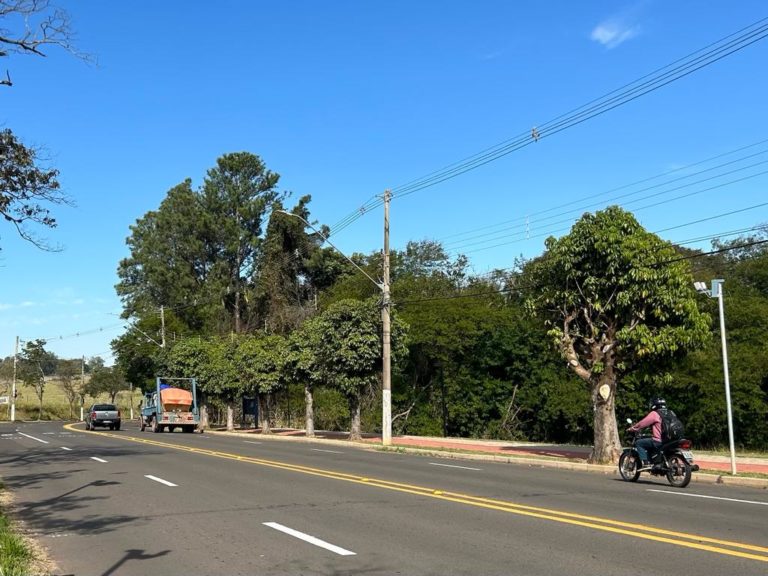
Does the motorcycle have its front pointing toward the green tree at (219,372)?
yes

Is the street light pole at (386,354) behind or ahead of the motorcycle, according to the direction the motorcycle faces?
ahead

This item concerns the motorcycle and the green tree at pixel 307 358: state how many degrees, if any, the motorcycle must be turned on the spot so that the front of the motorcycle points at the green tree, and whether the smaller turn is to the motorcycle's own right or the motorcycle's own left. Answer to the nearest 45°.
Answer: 0° — it already faces it

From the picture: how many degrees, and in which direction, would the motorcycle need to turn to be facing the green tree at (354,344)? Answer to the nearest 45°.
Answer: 0° — it already faces it

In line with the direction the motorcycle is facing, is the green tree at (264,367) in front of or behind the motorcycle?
in front

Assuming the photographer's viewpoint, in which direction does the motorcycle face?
facing away from the viewer and to the left of the viewer

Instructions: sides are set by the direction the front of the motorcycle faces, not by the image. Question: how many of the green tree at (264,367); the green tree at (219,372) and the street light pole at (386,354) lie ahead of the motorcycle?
3

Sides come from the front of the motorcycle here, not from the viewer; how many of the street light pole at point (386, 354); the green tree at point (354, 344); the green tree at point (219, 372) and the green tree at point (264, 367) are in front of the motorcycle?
4
